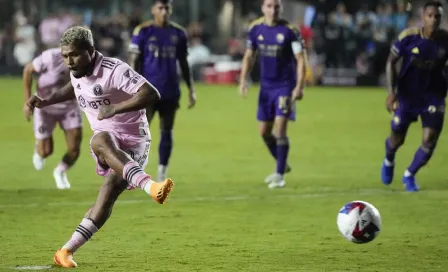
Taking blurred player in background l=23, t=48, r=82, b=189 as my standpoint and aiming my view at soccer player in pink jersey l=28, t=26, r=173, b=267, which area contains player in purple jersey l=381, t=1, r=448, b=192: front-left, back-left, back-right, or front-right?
front-left

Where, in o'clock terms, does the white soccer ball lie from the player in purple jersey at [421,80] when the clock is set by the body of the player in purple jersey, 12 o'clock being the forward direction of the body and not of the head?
The white soccer ball is roughly at 12 o'clock from the player in purple jersey.

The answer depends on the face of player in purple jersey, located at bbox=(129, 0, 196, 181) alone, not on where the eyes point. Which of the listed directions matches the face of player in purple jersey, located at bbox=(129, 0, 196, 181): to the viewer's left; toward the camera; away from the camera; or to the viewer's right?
toward the camera

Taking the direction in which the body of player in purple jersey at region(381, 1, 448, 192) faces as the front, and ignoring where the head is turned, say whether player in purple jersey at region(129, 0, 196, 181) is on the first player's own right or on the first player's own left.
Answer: on the first player's own right

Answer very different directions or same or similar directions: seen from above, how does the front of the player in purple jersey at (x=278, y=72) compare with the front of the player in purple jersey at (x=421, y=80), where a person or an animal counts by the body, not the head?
same or similar directions

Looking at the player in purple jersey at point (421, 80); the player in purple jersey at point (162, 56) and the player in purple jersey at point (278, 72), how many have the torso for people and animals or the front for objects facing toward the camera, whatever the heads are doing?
3

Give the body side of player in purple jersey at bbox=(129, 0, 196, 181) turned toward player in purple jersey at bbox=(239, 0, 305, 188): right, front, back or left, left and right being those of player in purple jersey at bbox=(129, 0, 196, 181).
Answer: left

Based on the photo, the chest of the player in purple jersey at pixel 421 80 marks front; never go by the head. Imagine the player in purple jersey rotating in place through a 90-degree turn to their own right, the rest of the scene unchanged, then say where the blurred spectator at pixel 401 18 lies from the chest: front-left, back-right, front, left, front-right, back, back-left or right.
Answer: right

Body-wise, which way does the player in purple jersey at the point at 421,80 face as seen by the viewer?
toward the camera

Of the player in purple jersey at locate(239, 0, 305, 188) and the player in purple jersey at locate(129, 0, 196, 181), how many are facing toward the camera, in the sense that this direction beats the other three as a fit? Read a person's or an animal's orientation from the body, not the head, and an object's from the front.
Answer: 2

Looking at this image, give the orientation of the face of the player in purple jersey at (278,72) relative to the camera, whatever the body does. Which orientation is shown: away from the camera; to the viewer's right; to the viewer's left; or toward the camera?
toward the camera

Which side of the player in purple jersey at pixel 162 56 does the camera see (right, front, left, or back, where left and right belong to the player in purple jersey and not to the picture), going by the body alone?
front

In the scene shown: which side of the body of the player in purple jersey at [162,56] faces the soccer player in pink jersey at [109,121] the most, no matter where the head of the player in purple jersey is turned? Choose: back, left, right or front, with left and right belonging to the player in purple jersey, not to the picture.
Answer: front

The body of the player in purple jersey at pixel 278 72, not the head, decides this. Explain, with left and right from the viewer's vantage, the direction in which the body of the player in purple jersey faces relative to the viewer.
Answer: facing the viewer
